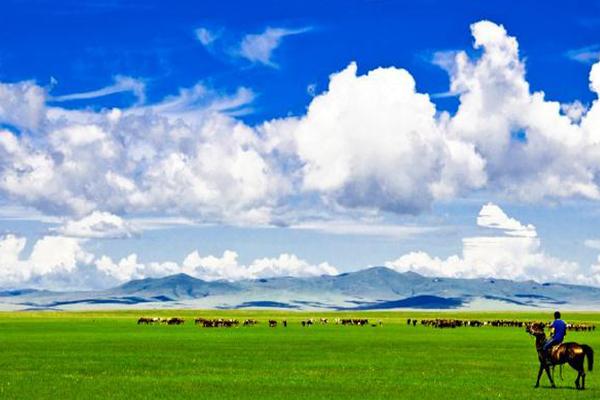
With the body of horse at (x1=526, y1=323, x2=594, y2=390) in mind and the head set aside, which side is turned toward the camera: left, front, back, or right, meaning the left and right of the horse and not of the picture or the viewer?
left
